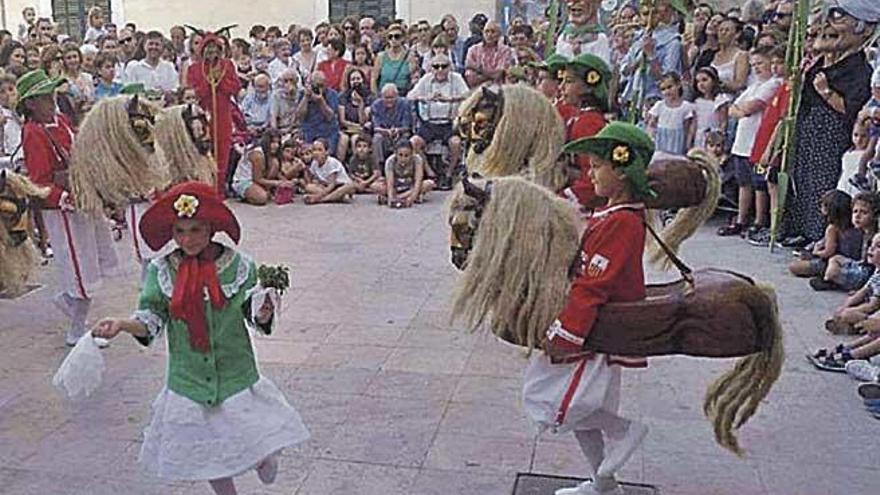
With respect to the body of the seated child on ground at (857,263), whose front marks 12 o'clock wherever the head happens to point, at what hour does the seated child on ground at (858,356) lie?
the seated child on ground at (858,356) is roughly at 9 o'clock from the seated child on ground at (857,263).

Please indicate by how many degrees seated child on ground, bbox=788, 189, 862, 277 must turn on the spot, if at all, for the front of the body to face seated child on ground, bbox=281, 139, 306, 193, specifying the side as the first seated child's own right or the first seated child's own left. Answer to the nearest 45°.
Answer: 0° — they already face them

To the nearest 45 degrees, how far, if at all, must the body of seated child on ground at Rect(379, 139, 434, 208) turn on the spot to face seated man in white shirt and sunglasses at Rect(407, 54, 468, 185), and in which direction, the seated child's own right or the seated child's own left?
approximately 135° to the seated child's own left

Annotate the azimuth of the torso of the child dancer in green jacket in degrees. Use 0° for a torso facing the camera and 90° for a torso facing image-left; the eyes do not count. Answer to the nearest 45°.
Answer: approximately 0°

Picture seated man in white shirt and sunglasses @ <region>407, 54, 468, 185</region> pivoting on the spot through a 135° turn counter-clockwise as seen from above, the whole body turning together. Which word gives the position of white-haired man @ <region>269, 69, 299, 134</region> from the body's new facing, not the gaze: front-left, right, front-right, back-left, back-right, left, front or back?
back-left

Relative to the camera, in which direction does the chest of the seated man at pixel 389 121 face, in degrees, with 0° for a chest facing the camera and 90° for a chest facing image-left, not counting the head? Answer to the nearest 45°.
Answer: approximately 0°

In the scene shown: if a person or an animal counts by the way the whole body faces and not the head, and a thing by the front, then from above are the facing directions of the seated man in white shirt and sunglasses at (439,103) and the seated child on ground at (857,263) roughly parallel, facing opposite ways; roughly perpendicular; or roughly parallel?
roughly perpendicular

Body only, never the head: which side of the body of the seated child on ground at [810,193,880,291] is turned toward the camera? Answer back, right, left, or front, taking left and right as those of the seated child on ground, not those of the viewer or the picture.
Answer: left

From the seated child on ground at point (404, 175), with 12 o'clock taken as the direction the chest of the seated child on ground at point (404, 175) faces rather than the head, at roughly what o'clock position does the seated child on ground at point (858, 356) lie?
the seated child on ground at point (858, 356) is roughly at 11 o'clock from the seated child on ground at point (404, 175).

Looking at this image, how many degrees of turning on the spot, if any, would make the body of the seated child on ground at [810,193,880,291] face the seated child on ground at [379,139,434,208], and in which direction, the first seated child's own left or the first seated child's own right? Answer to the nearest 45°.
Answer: approximately 45° to the first seated child's own right

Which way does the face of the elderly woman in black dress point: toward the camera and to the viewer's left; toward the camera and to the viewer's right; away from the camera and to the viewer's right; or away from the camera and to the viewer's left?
toward the camera and to the viewer's left

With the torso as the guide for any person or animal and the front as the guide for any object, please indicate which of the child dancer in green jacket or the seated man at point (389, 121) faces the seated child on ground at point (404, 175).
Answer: the seated man

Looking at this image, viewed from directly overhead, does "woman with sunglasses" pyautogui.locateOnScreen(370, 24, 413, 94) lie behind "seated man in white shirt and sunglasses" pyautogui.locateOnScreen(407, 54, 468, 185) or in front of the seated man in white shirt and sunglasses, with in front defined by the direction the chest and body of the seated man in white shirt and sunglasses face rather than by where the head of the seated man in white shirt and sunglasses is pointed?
behind
